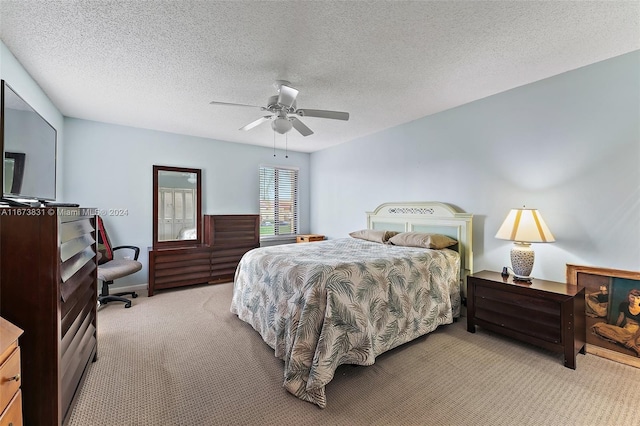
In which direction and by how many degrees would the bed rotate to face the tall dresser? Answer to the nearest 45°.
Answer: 0° — it already faces it

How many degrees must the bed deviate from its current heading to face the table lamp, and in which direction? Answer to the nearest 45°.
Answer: approximately 135° to its left

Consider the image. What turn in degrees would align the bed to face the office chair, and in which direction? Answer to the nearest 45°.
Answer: approximately 45° to its right

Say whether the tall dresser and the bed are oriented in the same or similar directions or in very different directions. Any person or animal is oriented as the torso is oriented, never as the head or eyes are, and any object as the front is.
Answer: very different directions

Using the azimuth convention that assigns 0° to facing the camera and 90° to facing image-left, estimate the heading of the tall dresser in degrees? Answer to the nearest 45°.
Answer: approximately 270°

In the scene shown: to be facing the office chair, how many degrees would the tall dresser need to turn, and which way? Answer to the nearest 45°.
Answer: approximately 90° to its left

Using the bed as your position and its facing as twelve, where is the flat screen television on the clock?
The flat screen television is roughly at 1 o'clock from the bed.

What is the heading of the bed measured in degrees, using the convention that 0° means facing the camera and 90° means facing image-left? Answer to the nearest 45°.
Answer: approximately 45°

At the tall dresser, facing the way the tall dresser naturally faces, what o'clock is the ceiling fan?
The ceiling fan is roughly at 12 o'clock from the tall dresser.

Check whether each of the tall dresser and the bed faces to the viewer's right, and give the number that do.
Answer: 1
